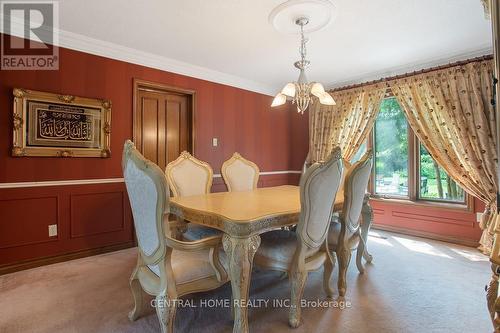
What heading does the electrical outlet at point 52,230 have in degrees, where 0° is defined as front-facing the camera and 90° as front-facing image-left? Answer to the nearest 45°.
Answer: approximately 0°

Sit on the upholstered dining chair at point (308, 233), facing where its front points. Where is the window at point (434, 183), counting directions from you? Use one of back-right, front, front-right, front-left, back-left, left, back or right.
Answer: right

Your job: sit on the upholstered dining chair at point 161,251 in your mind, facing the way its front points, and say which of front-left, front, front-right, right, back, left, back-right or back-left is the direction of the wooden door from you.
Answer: front-left

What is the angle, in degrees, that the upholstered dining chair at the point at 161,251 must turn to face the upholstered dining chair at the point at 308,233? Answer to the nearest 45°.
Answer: approximately 45° to its right

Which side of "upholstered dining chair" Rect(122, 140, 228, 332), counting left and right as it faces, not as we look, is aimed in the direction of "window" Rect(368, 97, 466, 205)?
front

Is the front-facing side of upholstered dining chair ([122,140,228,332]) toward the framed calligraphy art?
no

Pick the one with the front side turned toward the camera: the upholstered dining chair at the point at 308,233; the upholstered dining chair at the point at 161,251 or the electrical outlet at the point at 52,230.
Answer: the electrical outlet

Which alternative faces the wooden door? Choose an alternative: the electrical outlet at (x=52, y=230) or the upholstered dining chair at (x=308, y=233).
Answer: the upholstered dining chair

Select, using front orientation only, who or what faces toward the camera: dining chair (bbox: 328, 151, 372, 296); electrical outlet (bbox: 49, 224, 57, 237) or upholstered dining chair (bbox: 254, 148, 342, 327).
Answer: the electrical outlet

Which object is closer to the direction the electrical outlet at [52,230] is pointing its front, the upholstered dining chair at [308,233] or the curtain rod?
the upholstered dining chair

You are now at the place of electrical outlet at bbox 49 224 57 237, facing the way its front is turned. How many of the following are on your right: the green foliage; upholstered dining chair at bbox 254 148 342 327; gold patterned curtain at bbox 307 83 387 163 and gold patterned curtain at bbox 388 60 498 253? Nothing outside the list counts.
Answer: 0

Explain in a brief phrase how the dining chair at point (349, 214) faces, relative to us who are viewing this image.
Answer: facing away from the viewer and to the left of the viewer

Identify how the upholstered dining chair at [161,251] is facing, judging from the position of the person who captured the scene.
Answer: facing away from the viewer and to the right of the viewer

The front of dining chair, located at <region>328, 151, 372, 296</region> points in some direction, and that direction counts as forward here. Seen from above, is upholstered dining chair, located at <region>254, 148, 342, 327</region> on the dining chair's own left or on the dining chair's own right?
on the dining chair's own left

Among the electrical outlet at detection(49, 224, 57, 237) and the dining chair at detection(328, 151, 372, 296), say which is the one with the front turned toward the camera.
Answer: the electrical outlet

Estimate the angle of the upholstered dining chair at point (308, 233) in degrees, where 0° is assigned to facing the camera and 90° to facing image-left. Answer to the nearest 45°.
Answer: approximately 135°

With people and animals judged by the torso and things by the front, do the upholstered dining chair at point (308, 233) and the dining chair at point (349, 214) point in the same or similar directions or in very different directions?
same or similar directions

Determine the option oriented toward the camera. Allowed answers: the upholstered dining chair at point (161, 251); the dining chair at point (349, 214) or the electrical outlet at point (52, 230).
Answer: the electrical outlet
